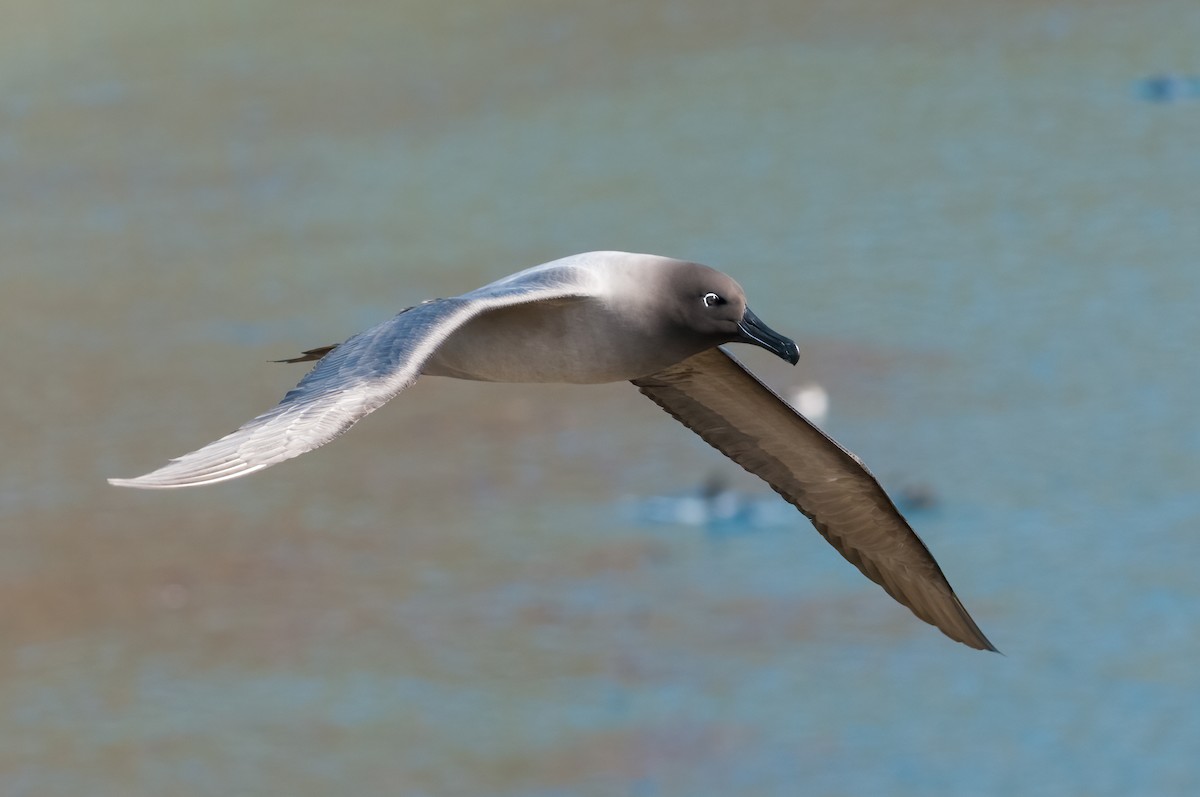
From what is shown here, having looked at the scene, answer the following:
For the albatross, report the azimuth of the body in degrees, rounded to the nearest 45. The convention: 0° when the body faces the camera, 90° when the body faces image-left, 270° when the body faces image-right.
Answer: approximately 315°
